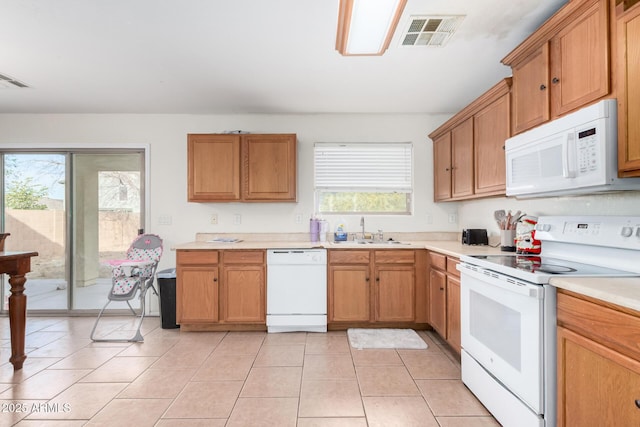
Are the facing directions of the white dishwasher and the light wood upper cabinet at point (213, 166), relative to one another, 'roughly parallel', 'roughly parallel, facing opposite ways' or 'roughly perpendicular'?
roughly parallel

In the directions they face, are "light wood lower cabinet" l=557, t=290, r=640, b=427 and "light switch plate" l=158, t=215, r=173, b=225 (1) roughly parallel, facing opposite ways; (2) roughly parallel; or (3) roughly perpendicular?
roughly perpendicular

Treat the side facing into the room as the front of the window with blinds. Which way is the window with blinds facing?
toward the camera

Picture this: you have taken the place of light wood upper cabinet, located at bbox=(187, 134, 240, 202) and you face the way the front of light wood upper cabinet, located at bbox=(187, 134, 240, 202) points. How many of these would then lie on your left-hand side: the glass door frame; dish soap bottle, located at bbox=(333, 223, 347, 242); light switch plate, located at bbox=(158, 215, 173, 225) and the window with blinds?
2

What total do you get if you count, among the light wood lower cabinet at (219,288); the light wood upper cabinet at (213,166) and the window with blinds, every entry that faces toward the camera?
3

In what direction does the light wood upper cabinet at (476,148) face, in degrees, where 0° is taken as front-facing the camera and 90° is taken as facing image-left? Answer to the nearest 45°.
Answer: approximately 45°

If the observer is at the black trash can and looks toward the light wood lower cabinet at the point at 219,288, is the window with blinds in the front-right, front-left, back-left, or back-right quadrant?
front-left

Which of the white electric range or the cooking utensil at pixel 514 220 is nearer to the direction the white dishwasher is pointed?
the white electric range

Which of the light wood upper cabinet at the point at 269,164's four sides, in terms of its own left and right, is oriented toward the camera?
front

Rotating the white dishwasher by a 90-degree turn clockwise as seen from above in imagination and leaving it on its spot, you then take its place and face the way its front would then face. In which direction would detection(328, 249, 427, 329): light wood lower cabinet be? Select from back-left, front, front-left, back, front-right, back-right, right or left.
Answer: back

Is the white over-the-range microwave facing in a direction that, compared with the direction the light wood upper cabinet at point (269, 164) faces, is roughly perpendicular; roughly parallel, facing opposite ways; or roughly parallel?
roughly perpendicular

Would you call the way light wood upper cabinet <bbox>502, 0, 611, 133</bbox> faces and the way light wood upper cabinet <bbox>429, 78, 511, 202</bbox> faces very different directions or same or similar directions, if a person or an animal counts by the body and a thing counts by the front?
same or similar directions

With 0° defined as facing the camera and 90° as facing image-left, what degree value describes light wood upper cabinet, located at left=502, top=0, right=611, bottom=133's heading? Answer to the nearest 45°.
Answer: approximately 45°

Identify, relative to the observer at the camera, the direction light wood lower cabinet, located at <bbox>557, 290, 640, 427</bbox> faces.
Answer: facing the viewer and to the left of the viewer

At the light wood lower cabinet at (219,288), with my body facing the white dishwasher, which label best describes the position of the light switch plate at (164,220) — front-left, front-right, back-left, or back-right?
back-left

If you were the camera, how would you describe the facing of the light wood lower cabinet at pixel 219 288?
facing the viewer

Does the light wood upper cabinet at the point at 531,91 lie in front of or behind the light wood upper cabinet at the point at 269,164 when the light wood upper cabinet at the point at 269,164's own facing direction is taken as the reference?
in front
